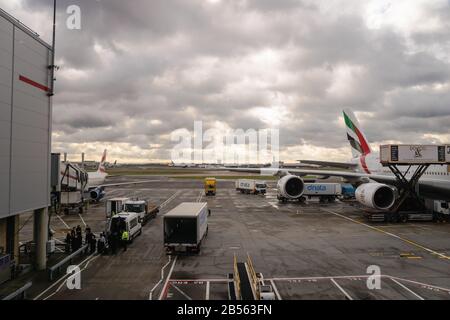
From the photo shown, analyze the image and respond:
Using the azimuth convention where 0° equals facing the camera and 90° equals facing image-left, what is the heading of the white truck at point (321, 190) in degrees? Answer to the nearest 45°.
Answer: approximately 90°

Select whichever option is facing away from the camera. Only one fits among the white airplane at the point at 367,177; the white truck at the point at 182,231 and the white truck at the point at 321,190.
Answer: the white truck at the point at 182,231

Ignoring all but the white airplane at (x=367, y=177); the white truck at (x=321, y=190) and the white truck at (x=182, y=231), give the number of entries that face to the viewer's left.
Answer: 1

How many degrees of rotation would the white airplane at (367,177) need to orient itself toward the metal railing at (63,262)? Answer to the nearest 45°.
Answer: approximately 90° to its right

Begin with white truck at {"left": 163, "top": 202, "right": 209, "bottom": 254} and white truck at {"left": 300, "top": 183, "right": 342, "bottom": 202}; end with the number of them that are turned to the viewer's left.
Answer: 1

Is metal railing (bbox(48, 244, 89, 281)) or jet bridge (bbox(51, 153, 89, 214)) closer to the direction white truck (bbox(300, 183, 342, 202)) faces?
the jet bridge

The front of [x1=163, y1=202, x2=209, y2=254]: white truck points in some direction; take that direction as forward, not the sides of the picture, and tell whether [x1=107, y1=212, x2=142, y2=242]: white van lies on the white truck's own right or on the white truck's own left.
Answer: on the white truck's own left

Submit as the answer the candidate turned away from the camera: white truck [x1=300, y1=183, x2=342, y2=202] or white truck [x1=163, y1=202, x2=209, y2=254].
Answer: white truck [x1=163, y1=202, x2=209, y2=254]

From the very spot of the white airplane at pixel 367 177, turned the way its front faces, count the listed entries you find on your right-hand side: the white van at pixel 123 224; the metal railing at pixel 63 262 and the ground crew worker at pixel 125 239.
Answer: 3

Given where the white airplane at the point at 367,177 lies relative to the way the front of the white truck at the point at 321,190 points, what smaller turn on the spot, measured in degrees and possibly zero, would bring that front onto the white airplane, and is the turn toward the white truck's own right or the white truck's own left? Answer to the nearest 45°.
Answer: approximately 135° to the white truck's own left

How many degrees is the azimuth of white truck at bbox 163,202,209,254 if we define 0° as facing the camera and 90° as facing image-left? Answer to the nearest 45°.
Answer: approximately 180°

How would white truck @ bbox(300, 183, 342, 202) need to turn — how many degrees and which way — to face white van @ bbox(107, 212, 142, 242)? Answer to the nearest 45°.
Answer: approximately 45° to its left

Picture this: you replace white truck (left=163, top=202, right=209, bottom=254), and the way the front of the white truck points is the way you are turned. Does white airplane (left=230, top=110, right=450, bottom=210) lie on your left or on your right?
on your right

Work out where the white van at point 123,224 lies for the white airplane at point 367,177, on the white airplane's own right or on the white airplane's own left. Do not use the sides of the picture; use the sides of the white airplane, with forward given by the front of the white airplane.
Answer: on the white airplane's own right
